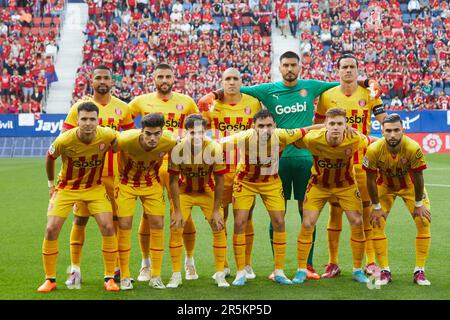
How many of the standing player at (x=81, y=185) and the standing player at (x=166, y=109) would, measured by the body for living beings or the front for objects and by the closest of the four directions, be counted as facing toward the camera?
2

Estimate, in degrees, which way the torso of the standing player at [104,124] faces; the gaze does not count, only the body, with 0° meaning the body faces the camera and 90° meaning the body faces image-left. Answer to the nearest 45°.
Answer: approximately 0°

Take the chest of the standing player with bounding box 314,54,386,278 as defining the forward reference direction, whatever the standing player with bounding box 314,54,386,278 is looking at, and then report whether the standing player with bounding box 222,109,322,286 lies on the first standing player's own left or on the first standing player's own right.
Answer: on the first standing player's own right

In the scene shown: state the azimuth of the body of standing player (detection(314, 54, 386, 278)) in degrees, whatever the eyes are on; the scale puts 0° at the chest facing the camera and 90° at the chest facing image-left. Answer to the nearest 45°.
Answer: approximately 0°
